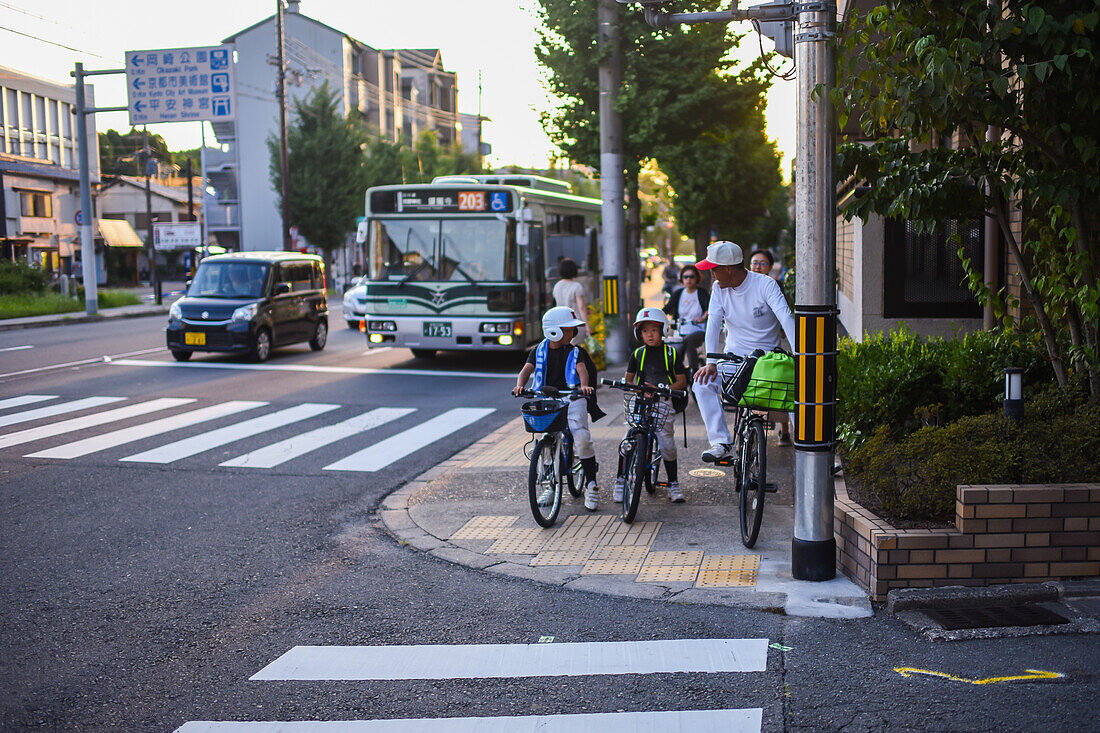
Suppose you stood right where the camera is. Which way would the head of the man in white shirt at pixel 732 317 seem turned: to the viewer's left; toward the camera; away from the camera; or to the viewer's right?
to the viewer's left

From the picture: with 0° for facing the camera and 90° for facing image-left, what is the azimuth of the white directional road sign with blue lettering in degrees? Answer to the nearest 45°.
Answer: approximately 0°

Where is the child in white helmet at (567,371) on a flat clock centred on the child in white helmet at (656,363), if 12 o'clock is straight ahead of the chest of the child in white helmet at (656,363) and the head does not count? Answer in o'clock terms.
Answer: the child in white helmet at (567,371) is roughly at 3 o'clock from the child in white helmet at (656,363).

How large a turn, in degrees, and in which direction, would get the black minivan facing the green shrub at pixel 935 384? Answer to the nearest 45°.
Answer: approximately 45° to its left

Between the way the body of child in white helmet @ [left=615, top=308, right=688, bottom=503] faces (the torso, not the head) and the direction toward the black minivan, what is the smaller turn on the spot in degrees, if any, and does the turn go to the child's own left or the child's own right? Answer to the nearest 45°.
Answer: approximately 135° to the child's own right

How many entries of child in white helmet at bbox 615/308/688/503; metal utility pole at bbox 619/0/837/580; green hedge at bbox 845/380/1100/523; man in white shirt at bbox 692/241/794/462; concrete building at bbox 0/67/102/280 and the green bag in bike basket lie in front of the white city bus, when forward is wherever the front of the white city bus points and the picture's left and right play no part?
5

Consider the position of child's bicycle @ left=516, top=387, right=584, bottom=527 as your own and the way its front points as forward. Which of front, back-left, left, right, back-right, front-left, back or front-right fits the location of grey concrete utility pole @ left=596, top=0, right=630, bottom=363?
back

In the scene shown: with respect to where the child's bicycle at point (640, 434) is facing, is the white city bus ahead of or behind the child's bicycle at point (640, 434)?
behind

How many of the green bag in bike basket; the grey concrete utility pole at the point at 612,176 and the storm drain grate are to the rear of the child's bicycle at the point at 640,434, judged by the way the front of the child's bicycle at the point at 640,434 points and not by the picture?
1

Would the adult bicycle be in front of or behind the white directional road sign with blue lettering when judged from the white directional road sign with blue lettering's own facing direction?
in front

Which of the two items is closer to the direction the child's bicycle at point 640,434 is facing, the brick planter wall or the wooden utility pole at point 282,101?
the brick planter wall
